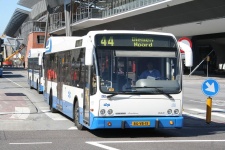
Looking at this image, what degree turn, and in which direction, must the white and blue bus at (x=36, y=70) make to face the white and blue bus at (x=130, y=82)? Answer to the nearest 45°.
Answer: approximately 45° to its right

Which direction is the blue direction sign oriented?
toward the camera

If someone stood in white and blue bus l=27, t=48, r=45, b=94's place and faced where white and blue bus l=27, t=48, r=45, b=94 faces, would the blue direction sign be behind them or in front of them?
in front

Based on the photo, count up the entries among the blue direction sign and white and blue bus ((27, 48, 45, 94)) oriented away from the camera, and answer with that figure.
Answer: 0

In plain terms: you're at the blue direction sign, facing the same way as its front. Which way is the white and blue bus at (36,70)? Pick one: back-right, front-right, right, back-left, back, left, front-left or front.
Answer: back-right
